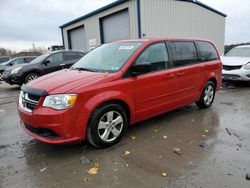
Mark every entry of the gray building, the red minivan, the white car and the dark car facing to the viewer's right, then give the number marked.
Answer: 0

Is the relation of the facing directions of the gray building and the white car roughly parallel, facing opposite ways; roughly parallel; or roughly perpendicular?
roughly parallel

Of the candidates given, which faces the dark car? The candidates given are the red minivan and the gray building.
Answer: the gray building

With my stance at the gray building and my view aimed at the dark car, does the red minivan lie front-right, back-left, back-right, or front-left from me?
front-left

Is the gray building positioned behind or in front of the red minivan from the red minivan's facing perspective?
behind

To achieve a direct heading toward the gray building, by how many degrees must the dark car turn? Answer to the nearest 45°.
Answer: approximately 180°

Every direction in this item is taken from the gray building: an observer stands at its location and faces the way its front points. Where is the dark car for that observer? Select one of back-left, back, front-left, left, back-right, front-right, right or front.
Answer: front

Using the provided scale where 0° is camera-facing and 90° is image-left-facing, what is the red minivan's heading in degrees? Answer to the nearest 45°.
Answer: approximately 45°

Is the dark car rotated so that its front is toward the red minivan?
no

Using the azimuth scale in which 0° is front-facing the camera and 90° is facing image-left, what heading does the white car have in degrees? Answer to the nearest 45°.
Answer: approximately 45°

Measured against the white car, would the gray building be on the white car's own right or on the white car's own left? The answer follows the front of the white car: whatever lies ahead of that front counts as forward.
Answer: on the white car's own right

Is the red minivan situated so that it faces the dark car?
no
